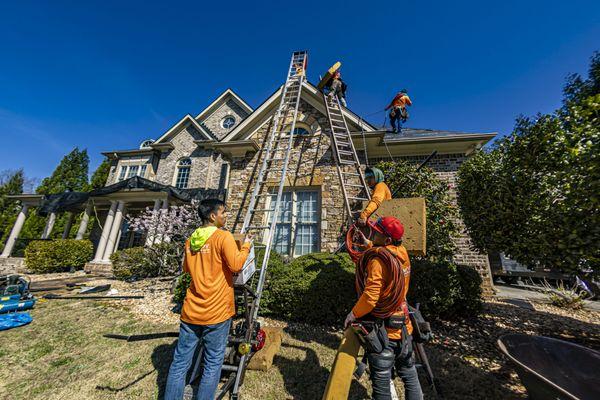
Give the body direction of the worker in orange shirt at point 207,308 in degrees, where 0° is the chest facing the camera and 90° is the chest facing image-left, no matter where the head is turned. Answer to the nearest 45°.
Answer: approximately 225°

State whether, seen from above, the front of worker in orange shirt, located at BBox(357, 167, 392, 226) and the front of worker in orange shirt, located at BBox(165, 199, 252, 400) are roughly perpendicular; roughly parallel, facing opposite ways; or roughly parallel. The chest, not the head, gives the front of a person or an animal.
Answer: roughly perpendicular

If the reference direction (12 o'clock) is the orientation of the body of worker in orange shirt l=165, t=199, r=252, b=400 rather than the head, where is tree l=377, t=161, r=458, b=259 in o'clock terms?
The tree is roughly at 1 o'clock from the worker in orange shirt.

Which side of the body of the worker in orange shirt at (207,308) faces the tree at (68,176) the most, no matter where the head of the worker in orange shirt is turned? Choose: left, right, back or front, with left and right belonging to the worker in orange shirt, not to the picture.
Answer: left

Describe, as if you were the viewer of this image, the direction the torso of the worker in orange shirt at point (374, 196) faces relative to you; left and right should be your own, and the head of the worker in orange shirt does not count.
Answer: facing to the left of the viewer

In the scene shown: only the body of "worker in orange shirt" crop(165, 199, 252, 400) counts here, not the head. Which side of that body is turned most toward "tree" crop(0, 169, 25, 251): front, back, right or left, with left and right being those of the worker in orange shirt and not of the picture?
left

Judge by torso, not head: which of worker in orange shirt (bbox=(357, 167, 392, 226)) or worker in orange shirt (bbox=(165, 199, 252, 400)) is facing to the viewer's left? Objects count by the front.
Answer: worker in orange shirt (bbox=(357, 167, 392, 226))

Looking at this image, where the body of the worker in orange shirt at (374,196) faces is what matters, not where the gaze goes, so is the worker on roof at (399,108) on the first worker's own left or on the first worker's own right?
on the first worker's own right

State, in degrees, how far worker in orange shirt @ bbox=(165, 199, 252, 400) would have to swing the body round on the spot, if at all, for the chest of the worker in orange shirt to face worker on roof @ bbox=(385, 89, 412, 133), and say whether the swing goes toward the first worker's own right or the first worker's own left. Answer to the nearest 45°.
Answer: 0° — they already face them

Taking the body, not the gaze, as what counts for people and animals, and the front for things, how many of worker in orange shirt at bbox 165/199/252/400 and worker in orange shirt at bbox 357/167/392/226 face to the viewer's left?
1
